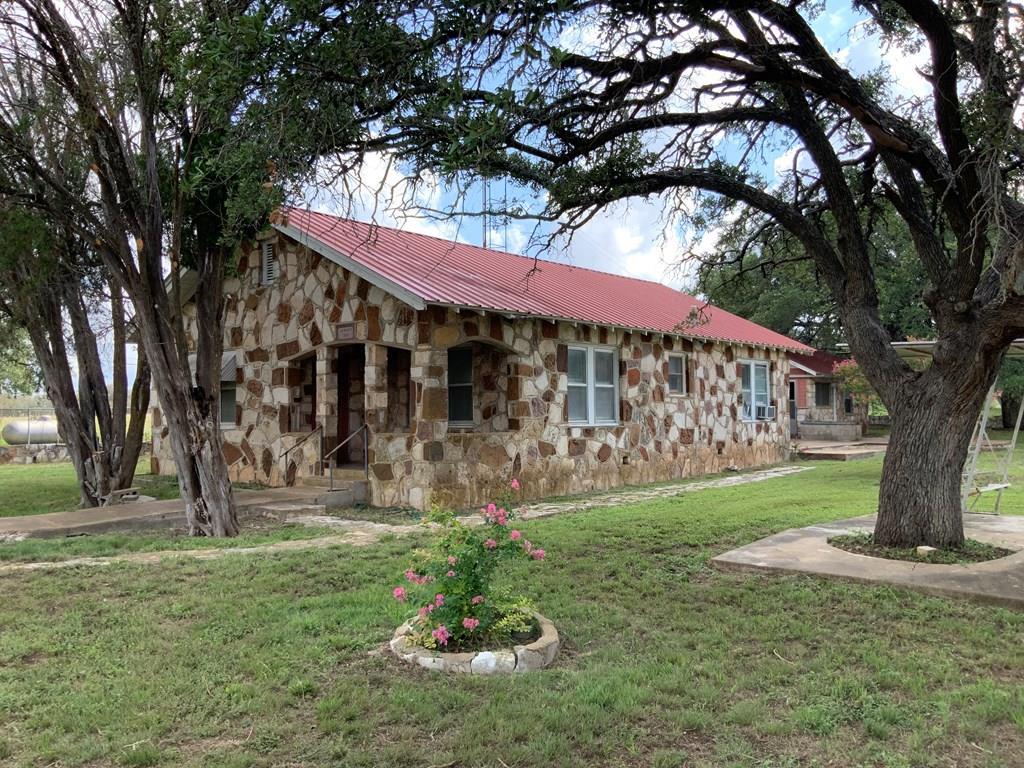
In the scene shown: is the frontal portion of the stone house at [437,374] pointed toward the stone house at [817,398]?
no

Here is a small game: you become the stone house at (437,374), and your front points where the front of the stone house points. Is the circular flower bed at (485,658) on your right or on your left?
on your left

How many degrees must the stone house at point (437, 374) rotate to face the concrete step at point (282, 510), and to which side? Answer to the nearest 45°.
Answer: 0° — it already faces it

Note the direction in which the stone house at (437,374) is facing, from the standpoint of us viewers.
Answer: facing the viewer and to the left of the viewer

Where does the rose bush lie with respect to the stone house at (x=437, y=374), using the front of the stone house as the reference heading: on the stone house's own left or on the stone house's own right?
on the stone house's own left

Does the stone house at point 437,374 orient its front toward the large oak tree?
no
